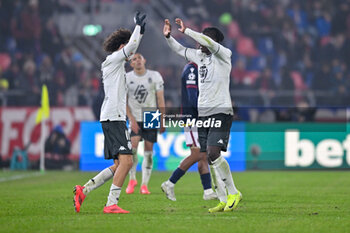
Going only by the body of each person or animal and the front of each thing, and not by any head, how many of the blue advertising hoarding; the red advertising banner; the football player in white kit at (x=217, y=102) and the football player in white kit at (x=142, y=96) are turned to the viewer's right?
0

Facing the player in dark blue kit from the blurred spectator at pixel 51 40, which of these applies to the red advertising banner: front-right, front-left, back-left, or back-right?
front-right

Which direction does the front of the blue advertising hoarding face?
toward the camera

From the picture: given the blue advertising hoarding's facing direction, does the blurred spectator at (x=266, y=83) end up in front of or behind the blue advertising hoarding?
behind

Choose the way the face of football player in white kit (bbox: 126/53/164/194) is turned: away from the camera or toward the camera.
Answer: toward the camera

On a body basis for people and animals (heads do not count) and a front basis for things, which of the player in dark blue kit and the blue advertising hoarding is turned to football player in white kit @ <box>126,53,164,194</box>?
the blue advertising hoarding

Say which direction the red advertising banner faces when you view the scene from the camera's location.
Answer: facing the viewer

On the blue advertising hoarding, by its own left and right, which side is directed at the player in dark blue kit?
front

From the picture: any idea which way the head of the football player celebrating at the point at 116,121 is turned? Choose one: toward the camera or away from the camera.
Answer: away from the camera

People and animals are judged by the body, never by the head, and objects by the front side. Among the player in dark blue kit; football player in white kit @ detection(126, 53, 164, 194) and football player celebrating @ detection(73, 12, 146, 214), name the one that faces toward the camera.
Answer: the football player in white kit

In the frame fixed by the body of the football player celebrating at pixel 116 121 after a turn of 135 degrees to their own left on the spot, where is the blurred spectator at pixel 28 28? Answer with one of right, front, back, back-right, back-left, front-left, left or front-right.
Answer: front-right

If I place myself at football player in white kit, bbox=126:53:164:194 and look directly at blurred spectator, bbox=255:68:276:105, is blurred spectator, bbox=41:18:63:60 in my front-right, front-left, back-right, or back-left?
front-left

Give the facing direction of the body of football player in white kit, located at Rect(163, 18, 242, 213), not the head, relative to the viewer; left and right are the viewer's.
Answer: facing the viewer and to the left of the viewer

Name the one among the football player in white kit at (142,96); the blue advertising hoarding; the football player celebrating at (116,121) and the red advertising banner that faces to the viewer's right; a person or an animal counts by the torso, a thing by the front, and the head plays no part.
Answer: the football player celebrating

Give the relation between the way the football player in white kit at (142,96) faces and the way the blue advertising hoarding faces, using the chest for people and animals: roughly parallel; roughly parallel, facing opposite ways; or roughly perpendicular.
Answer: roughly parallel

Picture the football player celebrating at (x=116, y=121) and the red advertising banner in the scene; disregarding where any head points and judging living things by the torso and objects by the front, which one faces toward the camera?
the red advertising banner
